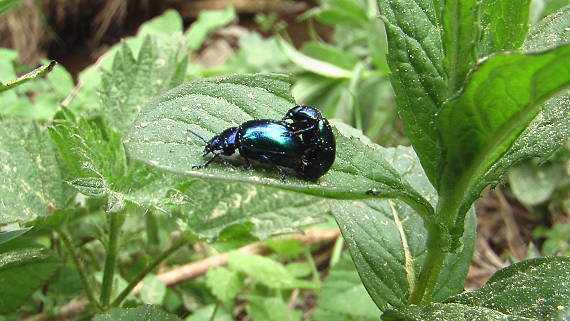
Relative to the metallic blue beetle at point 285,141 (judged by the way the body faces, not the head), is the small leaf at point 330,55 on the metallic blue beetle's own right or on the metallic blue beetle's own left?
on the metallic blue beetle's own right

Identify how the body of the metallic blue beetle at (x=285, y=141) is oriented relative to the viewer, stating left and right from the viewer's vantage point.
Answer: facing to the left of the viewer

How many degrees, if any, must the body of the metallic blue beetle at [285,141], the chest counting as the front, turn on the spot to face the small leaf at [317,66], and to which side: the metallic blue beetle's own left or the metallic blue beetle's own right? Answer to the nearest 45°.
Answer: approximately 90° to the metallic blue beetle's own right
